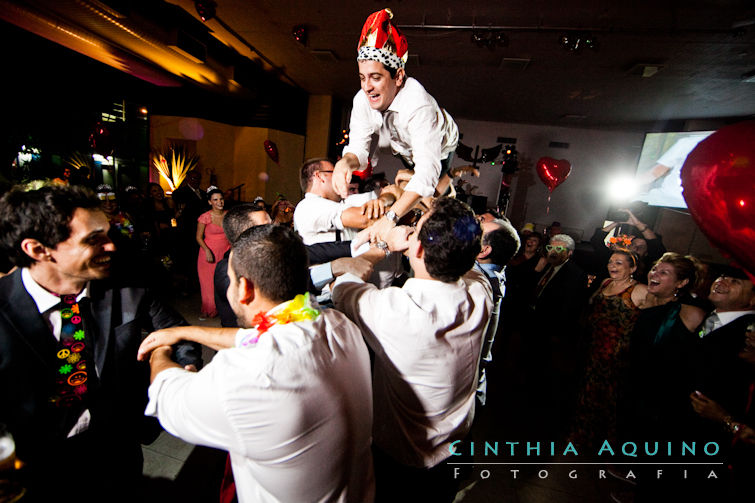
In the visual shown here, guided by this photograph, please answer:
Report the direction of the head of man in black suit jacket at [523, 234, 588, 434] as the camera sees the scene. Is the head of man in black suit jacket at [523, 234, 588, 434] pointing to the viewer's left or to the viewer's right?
to the viewer's left

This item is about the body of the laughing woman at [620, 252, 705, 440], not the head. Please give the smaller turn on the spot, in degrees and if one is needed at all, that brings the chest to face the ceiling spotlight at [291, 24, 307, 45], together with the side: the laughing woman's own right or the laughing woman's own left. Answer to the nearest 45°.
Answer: approximately 45° to the laughing woman's own right

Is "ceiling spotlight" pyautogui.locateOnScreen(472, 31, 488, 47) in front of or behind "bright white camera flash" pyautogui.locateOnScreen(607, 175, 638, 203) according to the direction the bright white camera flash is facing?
in front

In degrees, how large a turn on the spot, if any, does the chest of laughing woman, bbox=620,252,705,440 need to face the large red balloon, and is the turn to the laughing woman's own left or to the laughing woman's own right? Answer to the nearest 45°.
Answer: approximately 45° to the laughing woman's own left

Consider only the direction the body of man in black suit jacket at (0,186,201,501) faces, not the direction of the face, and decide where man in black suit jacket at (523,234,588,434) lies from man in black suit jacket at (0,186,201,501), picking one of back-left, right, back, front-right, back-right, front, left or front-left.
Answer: front-left

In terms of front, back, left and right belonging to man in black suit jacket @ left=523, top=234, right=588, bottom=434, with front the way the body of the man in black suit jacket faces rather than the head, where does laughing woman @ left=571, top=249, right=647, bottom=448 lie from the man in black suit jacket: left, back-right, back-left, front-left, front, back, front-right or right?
left

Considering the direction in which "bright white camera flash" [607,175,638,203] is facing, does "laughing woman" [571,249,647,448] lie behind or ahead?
ahead

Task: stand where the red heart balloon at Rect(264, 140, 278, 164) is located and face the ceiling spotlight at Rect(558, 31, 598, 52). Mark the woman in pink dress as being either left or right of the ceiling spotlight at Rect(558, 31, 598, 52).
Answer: right

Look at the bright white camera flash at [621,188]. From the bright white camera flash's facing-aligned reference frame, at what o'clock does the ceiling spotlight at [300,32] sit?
The ceiling spotlight is roughly at 1 o'clock from the bright white camera flash.

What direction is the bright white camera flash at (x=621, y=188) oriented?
toward the camera

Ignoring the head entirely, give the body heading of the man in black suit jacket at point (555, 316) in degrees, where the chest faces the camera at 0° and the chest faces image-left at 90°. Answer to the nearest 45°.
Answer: approximately 45°

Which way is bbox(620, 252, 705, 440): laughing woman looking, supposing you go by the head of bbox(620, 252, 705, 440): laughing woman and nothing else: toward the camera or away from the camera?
toward the camera

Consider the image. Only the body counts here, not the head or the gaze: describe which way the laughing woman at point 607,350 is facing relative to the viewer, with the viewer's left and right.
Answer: facing the viewer and to the left of the viewer
